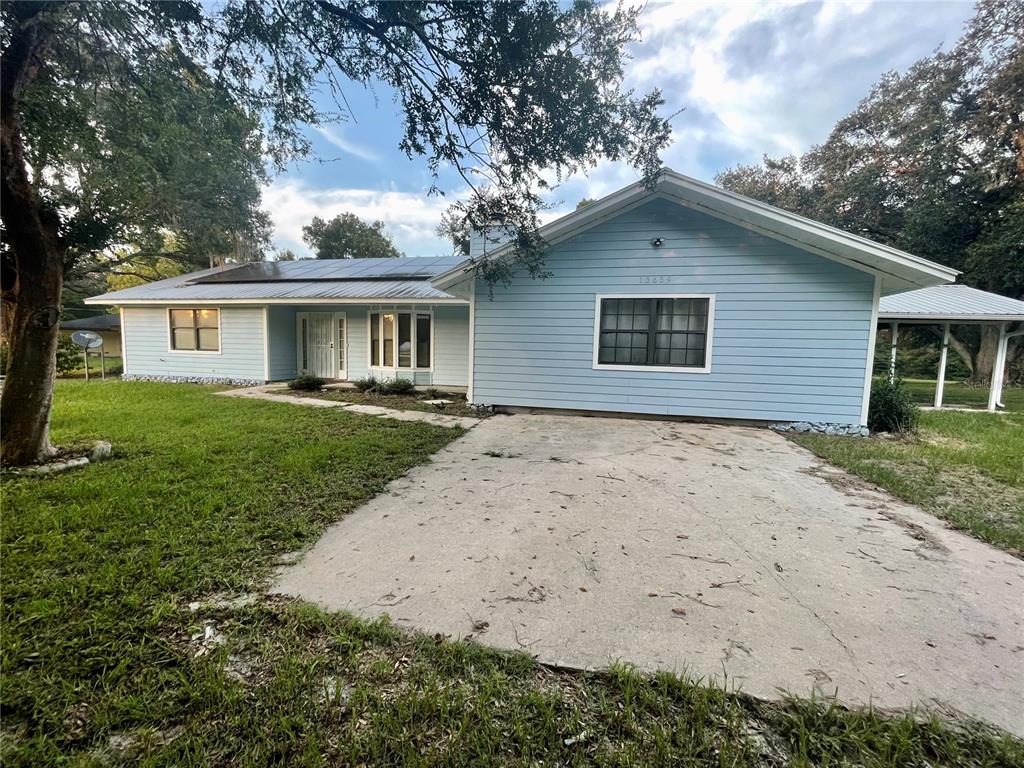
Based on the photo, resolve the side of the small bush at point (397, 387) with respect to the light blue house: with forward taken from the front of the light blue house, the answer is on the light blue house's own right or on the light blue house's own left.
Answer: on the light blue house's own right

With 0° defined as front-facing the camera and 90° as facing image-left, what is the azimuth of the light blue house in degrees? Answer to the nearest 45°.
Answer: approximately 0°

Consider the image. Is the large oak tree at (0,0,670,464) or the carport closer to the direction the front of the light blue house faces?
the large oak tree

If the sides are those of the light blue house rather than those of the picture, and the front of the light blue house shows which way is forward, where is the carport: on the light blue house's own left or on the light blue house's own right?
on the light blue house's own left

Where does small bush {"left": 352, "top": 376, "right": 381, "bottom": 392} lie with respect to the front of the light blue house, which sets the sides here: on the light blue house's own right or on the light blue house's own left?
on the light blue house's own right

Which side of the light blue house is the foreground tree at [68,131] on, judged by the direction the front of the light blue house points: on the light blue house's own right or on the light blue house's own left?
on the light blue house's own right

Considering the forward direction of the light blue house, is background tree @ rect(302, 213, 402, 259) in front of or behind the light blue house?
behind

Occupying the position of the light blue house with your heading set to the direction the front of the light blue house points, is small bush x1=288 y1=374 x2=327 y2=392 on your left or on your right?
on your right

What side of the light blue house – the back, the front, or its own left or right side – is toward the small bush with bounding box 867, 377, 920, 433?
left

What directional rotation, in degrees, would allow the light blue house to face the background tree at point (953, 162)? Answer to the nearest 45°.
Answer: approximately 135° to its left
